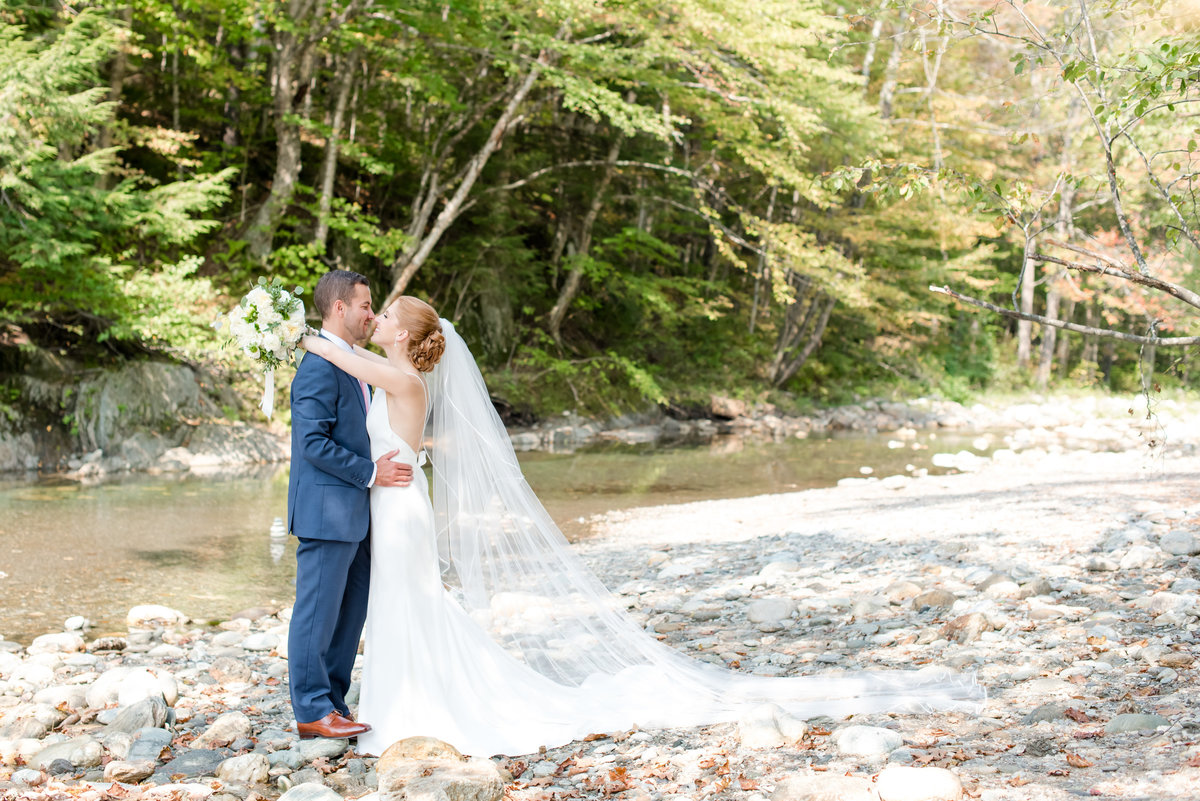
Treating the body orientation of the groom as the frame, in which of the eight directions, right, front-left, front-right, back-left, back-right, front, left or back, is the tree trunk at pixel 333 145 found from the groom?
left

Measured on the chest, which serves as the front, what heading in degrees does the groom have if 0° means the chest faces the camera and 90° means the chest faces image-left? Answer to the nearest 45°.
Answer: approximately 270°

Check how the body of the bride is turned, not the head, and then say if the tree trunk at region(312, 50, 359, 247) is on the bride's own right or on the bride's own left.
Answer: on the bride's own right

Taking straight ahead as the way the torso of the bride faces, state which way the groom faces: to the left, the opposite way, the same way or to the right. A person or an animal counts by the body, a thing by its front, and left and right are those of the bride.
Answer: the opposite way

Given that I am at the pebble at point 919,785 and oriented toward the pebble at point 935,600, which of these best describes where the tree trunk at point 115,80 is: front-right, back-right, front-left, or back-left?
front-left

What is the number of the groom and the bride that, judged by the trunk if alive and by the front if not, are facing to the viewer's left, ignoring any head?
1

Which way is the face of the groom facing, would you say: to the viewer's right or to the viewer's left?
to the viewer's right

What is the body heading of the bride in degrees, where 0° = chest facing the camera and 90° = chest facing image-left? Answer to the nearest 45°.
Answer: approximately 90°
